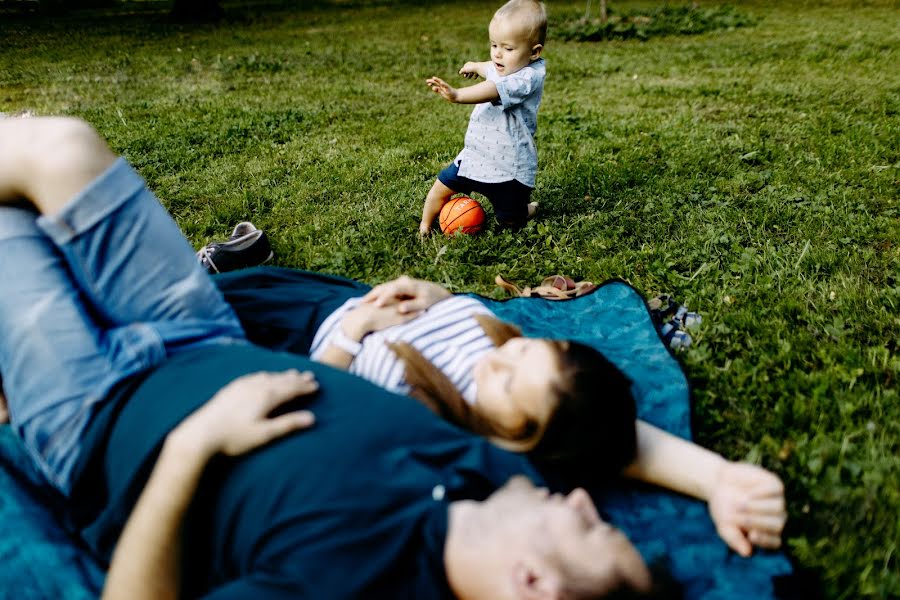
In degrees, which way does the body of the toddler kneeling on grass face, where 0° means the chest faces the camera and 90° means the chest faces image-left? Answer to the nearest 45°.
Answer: approximately 45°

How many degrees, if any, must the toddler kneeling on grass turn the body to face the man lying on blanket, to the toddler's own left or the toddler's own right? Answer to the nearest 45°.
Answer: approximately 45° to the toddler's own left
